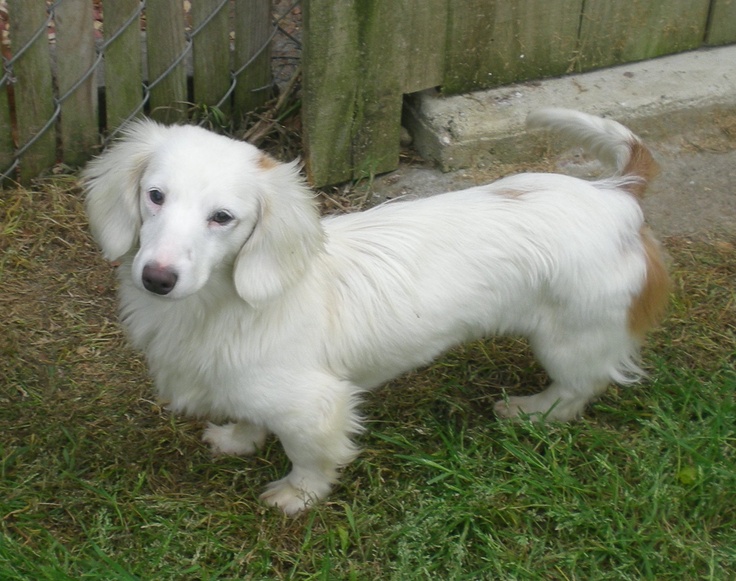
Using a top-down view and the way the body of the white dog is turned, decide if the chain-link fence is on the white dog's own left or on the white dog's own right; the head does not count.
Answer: on the white dog's own right

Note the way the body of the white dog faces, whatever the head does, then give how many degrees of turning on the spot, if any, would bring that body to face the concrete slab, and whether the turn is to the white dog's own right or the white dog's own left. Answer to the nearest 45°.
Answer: approximately 180°

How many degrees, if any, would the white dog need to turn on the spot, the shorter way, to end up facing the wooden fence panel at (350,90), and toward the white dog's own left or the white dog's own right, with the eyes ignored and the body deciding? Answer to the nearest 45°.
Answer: approximately 135° to the white dog's own right

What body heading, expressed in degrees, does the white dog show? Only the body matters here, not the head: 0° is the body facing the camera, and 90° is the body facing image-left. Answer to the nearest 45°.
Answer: approximately 45°

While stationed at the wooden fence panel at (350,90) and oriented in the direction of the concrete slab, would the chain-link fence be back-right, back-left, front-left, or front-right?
back-left
